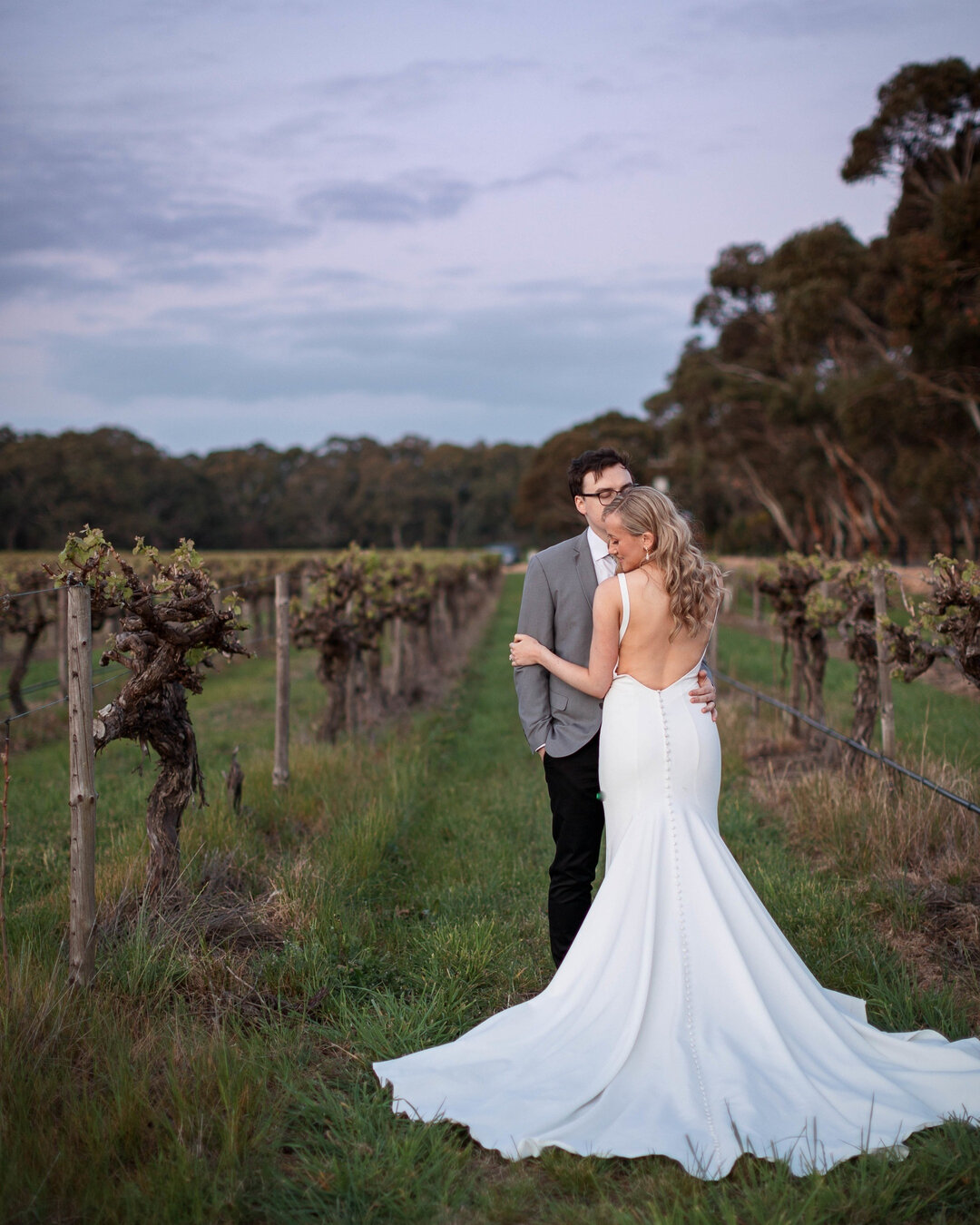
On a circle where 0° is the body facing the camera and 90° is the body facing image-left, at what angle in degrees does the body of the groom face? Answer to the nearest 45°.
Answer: approximately 315°

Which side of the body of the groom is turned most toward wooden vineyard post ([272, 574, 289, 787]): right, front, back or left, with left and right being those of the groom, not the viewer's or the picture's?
back

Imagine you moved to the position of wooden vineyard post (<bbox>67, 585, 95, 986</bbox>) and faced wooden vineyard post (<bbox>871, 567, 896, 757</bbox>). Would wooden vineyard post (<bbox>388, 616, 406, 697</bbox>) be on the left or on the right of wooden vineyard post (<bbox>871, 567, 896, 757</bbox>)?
left

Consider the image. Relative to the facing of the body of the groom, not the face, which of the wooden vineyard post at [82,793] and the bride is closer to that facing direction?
the bride

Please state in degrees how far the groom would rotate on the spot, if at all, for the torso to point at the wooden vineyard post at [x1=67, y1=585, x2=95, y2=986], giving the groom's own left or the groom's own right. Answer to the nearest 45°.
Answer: approximately 135° to the groom's own right

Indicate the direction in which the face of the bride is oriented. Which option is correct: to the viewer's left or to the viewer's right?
to the viewer's left

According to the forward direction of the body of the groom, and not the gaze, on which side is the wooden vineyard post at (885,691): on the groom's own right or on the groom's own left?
on the groom's own left

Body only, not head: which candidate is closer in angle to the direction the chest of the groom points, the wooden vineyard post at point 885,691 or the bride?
the bride

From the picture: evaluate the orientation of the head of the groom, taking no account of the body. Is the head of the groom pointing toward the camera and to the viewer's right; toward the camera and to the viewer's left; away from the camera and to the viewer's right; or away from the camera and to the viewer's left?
toward the camera and to the viewer's right

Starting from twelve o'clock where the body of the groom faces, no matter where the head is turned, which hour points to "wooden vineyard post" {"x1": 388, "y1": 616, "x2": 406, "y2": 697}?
The wooden vineyard post is roughly at 7 o'clock from the groom.
